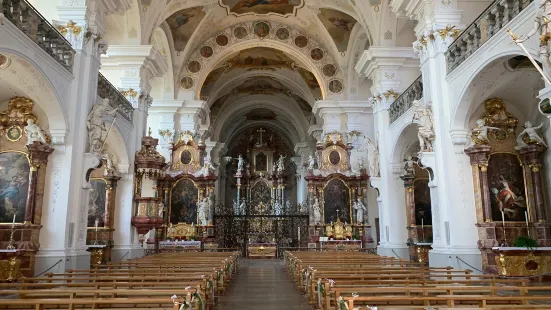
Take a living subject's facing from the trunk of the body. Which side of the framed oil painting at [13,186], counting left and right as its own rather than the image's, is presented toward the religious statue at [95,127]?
left

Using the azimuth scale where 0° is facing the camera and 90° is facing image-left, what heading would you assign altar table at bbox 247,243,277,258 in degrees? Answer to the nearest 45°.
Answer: approximately 0°

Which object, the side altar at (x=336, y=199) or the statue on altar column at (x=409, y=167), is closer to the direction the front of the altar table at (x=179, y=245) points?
the statue on altar column

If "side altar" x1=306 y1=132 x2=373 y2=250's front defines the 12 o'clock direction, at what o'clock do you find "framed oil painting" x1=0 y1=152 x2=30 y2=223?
The framed oil painting is roughly at 1 o'clock from the side altar.

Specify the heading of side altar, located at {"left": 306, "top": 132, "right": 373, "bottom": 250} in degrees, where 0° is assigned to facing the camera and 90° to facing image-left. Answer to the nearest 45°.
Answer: approximately 0°

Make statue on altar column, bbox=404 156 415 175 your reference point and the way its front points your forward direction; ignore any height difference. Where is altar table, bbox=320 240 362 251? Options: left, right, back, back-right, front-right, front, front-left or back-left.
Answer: back-right
